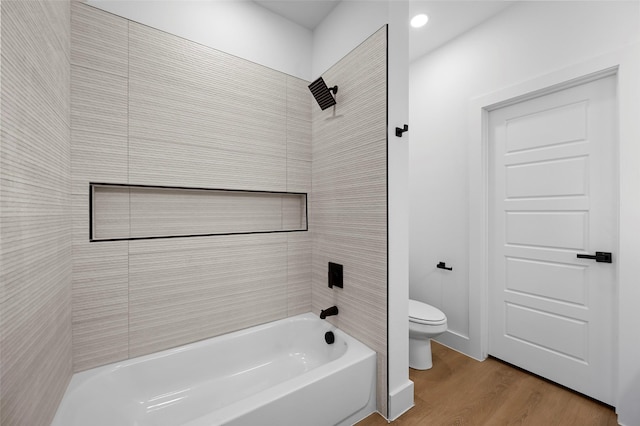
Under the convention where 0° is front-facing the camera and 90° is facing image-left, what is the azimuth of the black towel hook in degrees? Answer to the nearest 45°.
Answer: approximately 315°

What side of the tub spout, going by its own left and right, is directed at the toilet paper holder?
back

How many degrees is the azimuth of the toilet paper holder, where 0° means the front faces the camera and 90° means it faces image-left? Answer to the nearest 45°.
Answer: approximately 45°

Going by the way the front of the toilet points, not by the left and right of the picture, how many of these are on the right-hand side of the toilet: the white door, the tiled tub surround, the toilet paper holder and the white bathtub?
2

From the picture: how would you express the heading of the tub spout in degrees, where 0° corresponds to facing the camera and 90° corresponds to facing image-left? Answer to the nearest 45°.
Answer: approximately 45°

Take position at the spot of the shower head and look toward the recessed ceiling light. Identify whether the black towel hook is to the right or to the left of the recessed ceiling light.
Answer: right
